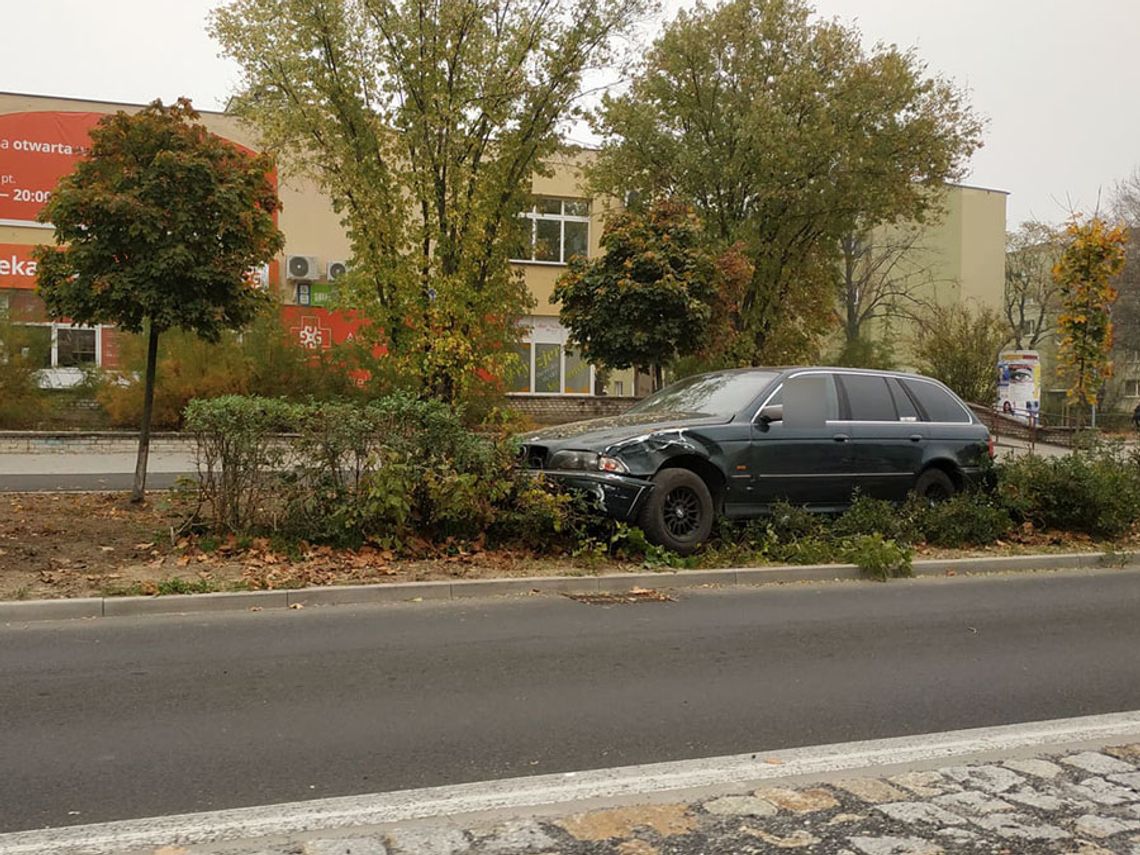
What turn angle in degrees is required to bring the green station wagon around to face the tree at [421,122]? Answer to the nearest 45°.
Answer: approximately 90° to its right

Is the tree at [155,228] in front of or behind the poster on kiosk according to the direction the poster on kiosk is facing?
in front

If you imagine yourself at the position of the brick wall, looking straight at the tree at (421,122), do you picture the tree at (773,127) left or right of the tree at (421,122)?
left

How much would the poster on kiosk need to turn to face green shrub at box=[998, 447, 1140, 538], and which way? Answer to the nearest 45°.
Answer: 0° — it already faces it

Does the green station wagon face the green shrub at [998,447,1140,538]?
no

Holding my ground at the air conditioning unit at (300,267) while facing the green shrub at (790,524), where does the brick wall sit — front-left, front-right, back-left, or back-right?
front-left

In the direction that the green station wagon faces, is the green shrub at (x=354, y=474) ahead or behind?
ahead

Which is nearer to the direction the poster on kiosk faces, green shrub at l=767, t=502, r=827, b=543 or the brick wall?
the green shrub

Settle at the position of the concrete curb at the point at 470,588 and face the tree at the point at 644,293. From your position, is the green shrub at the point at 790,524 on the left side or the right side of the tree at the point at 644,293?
right

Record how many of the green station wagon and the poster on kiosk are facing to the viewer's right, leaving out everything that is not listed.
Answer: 0

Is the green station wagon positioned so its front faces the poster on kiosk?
no

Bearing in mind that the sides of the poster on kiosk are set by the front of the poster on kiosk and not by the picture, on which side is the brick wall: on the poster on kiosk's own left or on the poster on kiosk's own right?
on the poster on kiosk's own right

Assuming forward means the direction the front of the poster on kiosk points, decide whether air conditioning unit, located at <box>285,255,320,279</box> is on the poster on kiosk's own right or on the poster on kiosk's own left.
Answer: on the poster on kiosk's own right

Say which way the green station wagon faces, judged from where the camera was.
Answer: facing the viewer and to the left of the viewer

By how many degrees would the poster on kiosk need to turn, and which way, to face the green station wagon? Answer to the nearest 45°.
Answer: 0° — it already faces it

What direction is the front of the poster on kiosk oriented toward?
toward the camera

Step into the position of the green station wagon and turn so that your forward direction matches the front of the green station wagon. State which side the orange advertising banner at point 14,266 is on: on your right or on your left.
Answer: on your right

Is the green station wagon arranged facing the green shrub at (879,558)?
no
